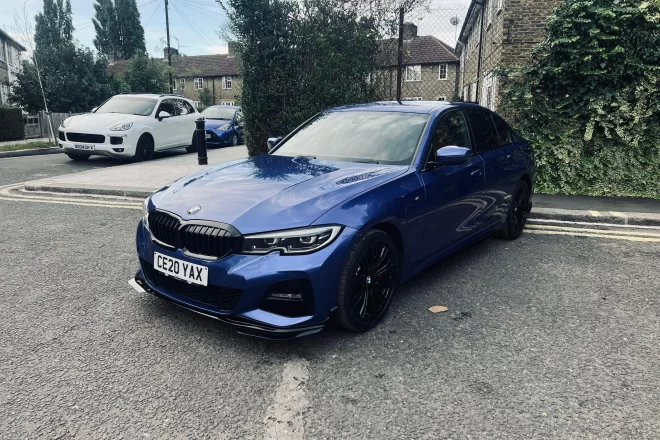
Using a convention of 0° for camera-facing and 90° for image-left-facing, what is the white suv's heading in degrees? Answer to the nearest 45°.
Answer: approximately 45°

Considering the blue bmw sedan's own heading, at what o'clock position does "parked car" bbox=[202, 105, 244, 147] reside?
The parked car is roughly at 4 o'clock from the blue bmw sedan.

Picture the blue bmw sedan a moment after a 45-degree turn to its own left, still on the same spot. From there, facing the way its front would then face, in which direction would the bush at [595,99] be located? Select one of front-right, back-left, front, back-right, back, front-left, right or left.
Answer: back-left

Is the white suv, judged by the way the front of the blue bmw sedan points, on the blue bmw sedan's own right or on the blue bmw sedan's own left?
on the blue bmw sedan's own right

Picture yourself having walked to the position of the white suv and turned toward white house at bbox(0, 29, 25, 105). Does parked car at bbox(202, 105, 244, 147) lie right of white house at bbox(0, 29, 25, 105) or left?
right

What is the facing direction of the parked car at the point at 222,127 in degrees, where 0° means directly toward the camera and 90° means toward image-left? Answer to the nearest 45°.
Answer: approximately 45°

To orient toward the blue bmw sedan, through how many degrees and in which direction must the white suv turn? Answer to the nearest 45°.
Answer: approximately 45° to its left

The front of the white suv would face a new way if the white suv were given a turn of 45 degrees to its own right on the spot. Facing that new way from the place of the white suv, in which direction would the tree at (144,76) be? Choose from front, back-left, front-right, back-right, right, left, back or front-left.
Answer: right

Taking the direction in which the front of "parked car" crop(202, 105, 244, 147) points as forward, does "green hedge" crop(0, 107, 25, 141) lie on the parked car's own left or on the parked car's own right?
on the parked car's own right

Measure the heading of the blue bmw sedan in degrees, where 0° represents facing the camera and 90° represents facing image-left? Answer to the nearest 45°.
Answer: approximately 45°

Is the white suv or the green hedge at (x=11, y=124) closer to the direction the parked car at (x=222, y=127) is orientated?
the white suv
